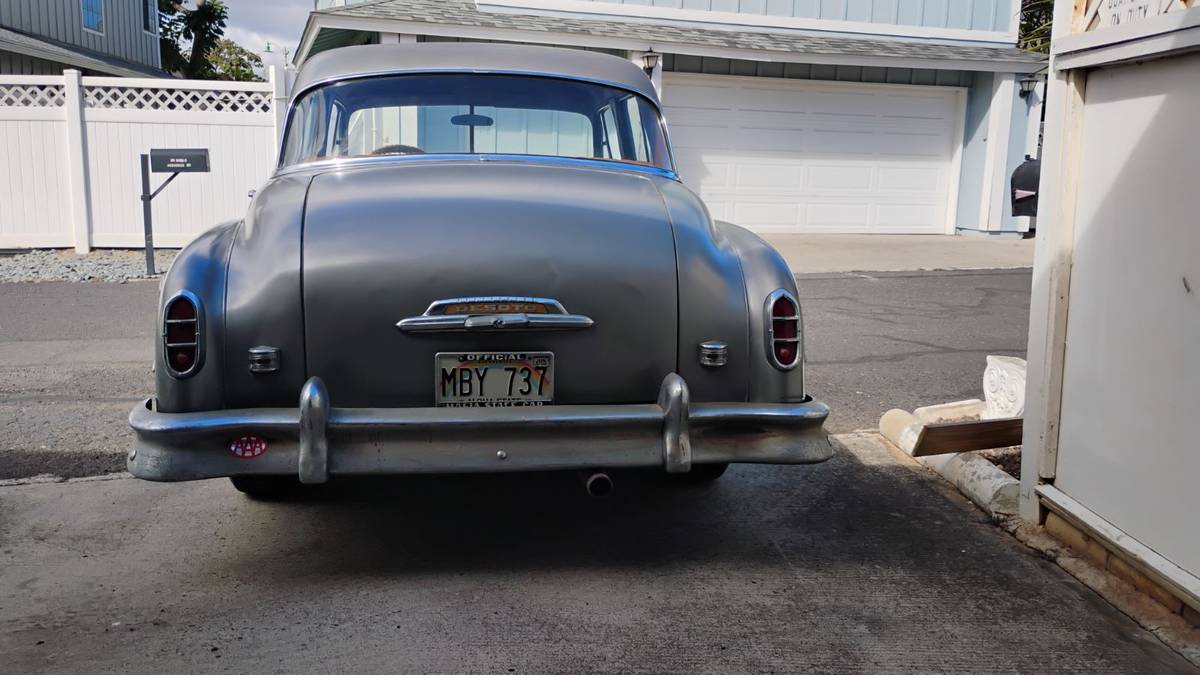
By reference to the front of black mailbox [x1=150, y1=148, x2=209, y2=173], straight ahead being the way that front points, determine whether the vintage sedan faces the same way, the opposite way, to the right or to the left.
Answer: to the left

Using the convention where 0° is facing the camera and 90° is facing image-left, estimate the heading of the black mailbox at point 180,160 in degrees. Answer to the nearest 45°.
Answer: approximately 270°

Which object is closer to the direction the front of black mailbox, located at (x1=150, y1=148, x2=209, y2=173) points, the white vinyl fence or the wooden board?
the wooden board

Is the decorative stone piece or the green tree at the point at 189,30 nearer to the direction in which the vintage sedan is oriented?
the green tree

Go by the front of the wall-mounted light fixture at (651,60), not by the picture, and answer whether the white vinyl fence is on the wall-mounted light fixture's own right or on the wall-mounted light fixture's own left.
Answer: on the wall-mounted light fixture's own right

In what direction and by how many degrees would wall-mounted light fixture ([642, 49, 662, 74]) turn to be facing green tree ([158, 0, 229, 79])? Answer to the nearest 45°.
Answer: approximately 135° to its right

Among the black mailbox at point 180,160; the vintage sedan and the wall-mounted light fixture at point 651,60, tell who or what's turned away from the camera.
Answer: the vintage sedan

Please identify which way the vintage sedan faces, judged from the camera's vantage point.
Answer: facing away from the viewer

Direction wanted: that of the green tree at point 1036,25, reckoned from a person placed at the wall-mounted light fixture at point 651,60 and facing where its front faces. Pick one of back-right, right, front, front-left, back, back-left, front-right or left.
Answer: back-left

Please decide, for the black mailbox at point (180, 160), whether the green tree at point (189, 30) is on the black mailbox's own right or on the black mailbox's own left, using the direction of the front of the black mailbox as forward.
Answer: on the black mailbox's own left
